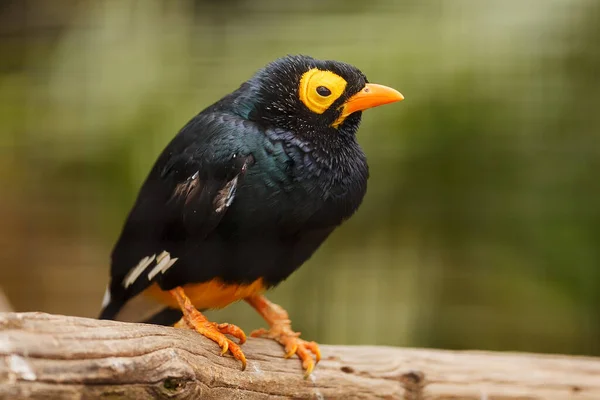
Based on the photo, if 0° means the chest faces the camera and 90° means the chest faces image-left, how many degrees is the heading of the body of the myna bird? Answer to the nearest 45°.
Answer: approximately 270°
